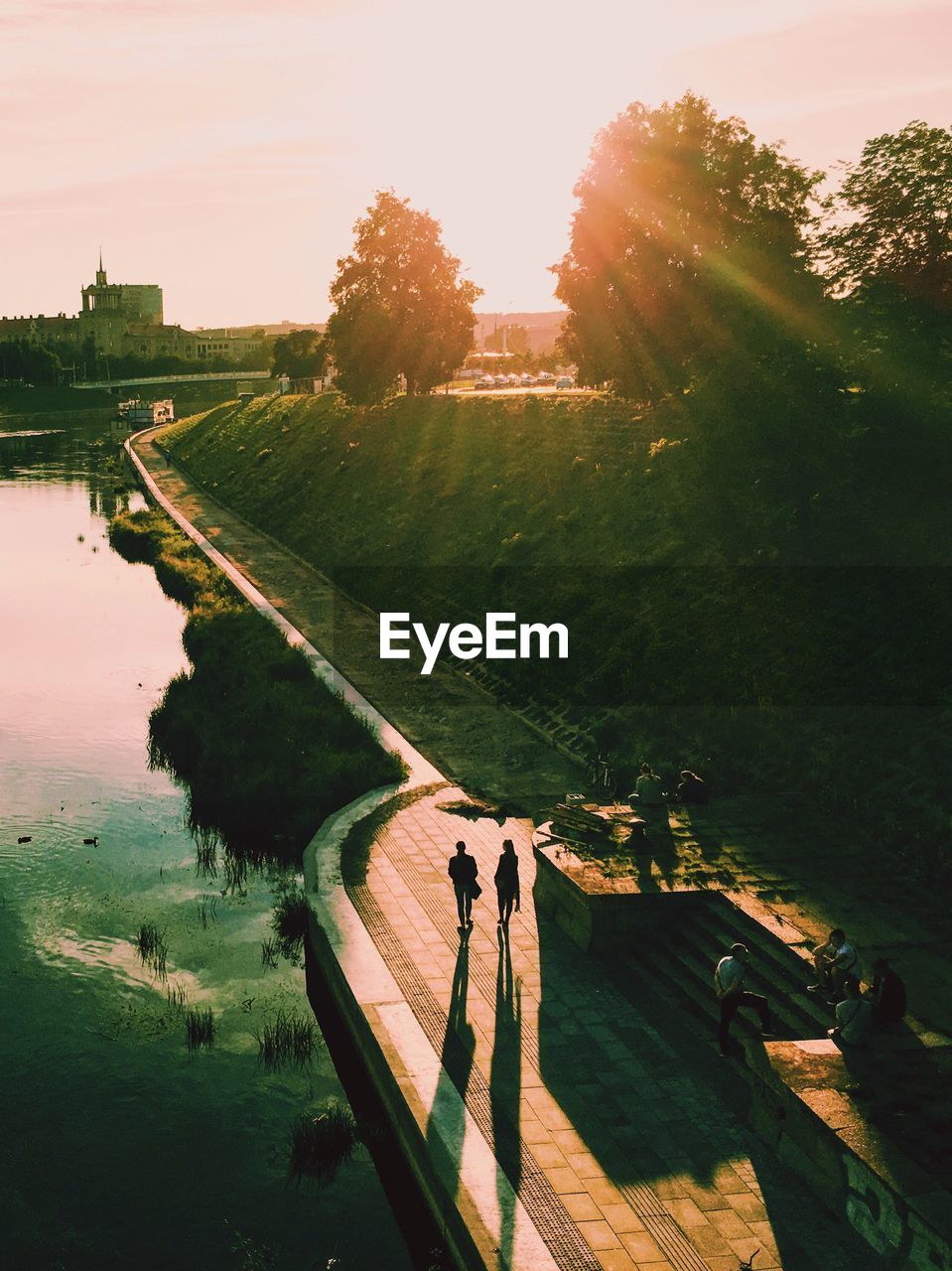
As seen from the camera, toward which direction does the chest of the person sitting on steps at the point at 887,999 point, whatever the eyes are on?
to the viewer's left

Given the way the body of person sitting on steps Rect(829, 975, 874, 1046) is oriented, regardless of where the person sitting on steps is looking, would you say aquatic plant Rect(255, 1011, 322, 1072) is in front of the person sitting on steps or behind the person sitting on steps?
in front

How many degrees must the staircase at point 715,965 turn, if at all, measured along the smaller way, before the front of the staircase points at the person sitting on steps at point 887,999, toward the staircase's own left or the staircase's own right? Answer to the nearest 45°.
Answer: approximately 90° to the staircase's own left

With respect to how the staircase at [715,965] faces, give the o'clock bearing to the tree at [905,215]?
The tree is roughly at 5 o'clock from the staircase.

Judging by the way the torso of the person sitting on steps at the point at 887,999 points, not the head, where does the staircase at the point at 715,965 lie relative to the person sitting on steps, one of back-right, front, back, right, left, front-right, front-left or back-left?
front-right

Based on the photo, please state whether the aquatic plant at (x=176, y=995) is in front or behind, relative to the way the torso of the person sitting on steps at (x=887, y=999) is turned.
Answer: in front

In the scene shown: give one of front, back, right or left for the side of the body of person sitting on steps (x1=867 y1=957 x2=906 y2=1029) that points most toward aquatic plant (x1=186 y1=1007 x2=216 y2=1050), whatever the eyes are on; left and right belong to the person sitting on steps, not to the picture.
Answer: front

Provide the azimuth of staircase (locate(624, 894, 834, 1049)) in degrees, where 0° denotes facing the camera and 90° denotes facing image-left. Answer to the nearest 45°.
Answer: approximately 45°

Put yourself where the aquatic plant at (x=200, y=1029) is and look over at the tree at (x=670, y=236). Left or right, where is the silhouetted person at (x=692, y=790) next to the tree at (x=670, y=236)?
right

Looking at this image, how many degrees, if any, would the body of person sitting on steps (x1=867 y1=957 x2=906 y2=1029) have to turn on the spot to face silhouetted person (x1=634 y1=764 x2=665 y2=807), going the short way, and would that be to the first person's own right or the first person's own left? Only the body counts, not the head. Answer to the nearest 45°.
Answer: approximately 45° to the first person's own right

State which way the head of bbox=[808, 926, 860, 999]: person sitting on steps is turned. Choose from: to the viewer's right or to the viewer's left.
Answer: to the viewer's left
